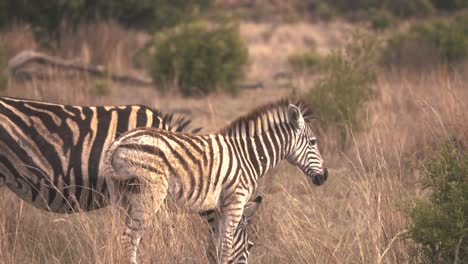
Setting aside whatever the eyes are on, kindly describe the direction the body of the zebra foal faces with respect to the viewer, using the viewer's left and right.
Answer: facing to the right of the viewer

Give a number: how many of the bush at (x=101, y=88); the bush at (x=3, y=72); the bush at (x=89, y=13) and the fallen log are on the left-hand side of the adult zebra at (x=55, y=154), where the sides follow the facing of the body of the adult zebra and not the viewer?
4

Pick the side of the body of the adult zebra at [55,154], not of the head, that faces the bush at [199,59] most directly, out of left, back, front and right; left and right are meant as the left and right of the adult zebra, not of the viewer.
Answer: left

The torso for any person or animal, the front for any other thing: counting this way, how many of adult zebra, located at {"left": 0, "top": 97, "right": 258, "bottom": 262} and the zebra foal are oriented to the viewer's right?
2

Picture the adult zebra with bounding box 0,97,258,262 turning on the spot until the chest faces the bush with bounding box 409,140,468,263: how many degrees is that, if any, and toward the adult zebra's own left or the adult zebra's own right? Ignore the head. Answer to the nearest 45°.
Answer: approximately 45° to the adult zebra's own right

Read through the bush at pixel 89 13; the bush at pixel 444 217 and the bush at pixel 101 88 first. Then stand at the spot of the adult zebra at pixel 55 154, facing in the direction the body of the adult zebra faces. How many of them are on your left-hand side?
2

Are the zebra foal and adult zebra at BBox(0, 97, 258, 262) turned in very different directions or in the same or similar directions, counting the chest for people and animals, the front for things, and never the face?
same or similar directions

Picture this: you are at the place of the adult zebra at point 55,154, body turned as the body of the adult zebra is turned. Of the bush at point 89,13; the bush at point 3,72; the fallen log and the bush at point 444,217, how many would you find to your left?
3

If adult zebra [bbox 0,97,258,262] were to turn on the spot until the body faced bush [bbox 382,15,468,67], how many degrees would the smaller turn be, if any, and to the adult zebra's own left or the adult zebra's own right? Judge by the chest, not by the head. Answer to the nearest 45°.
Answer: approximately 45° to the adult zebra's own left

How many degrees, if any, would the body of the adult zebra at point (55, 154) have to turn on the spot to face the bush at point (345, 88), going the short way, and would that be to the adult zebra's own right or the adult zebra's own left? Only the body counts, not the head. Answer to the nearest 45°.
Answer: approximately 45° to the adult zebra's own left

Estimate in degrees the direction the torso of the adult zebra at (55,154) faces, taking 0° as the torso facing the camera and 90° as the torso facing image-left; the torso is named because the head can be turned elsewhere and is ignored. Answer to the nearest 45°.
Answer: approximately 270°

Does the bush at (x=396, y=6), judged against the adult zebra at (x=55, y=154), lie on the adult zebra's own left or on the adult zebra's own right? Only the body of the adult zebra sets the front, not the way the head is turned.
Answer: on the adult zebra's own left
